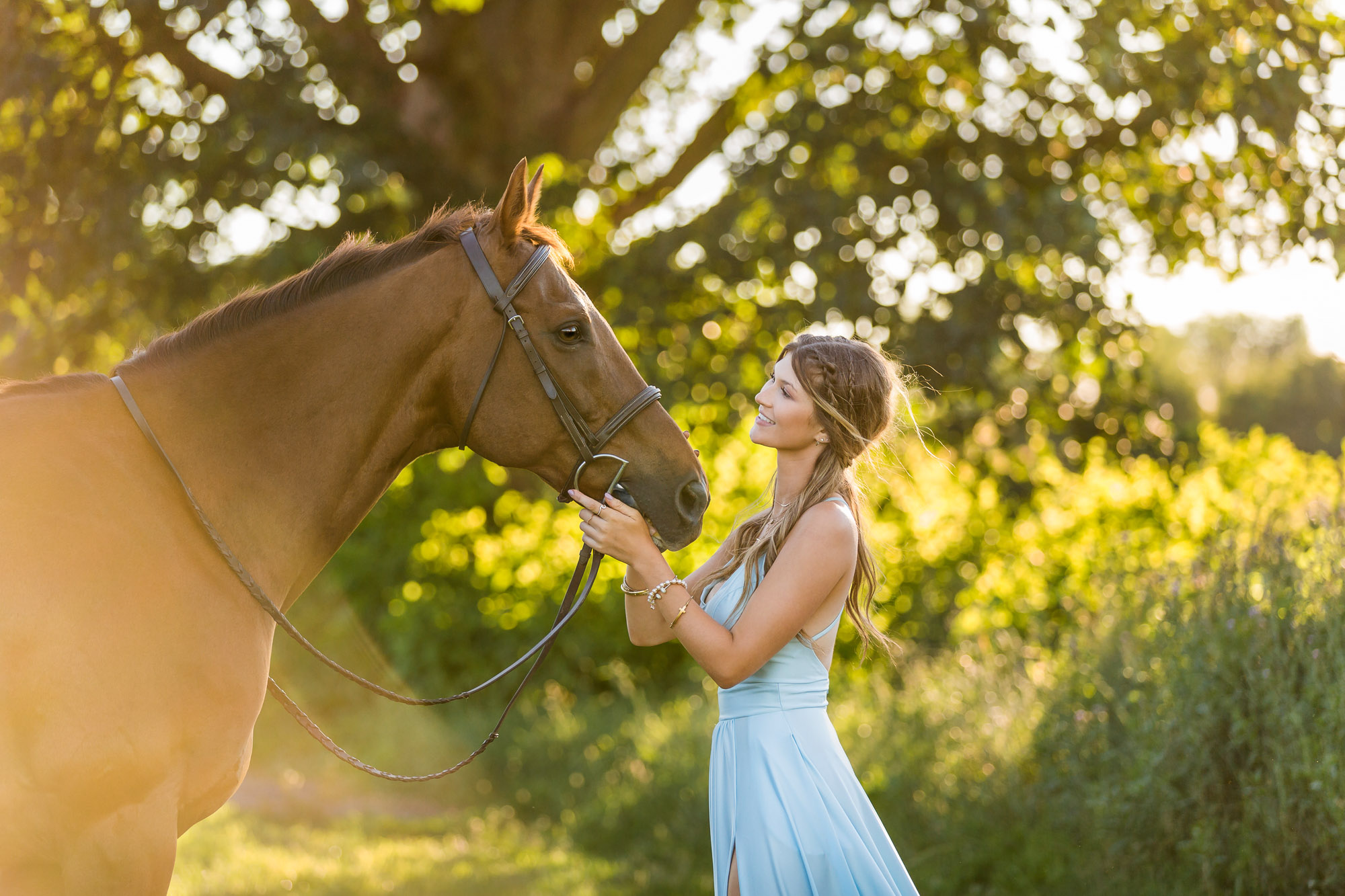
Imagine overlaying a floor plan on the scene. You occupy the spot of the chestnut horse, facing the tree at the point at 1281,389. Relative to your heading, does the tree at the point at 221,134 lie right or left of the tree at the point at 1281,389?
left

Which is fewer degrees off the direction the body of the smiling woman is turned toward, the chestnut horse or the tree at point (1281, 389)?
the chestnut horse

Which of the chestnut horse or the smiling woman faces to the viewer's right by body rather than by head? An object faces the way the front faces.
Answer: the chestnut horse

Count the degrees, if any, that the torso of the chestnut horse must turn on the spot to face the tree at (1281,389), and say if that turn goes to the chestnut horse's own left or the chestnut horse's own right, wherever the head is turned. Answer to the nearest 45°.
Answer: approximately 45° to the chestnut horse's own left

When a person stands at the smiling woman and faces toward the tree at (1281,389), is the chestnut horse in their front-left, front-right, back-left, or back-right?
back-left

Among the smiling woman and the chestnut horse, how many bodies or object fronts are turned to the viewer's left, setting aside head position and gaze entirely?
1

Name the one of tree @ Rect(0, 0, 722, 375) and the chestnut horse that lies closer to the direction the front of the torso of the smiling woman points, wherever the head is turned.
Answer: the chestnut horse

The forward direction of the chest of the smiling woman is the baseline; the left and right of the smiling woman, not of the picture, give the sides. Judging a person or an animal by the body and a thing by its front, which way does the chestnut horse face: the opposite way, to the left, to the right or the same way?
the opposite way

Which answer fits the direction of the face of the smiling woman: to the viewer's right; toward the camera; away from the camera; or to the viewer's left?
to the viewer's left

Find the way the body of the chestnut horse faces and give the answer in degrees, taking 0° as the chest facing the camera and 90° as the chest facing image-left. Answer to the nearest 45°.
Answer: approximately 270°

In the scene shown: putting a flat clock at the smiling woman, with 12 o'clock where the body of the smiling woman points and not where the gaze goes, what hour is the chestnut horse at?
The chestnut horse is roughly at 12 o'clock from the smiling woman.

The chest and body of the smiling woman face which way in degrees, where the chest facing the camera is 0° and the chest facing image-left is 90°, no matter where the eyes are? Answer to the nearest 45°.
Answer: approximately 90°

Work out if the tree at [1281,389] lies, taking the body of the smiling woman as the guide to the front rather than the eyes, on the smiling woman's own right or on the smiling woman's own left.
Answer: on the smiling woman's own right
